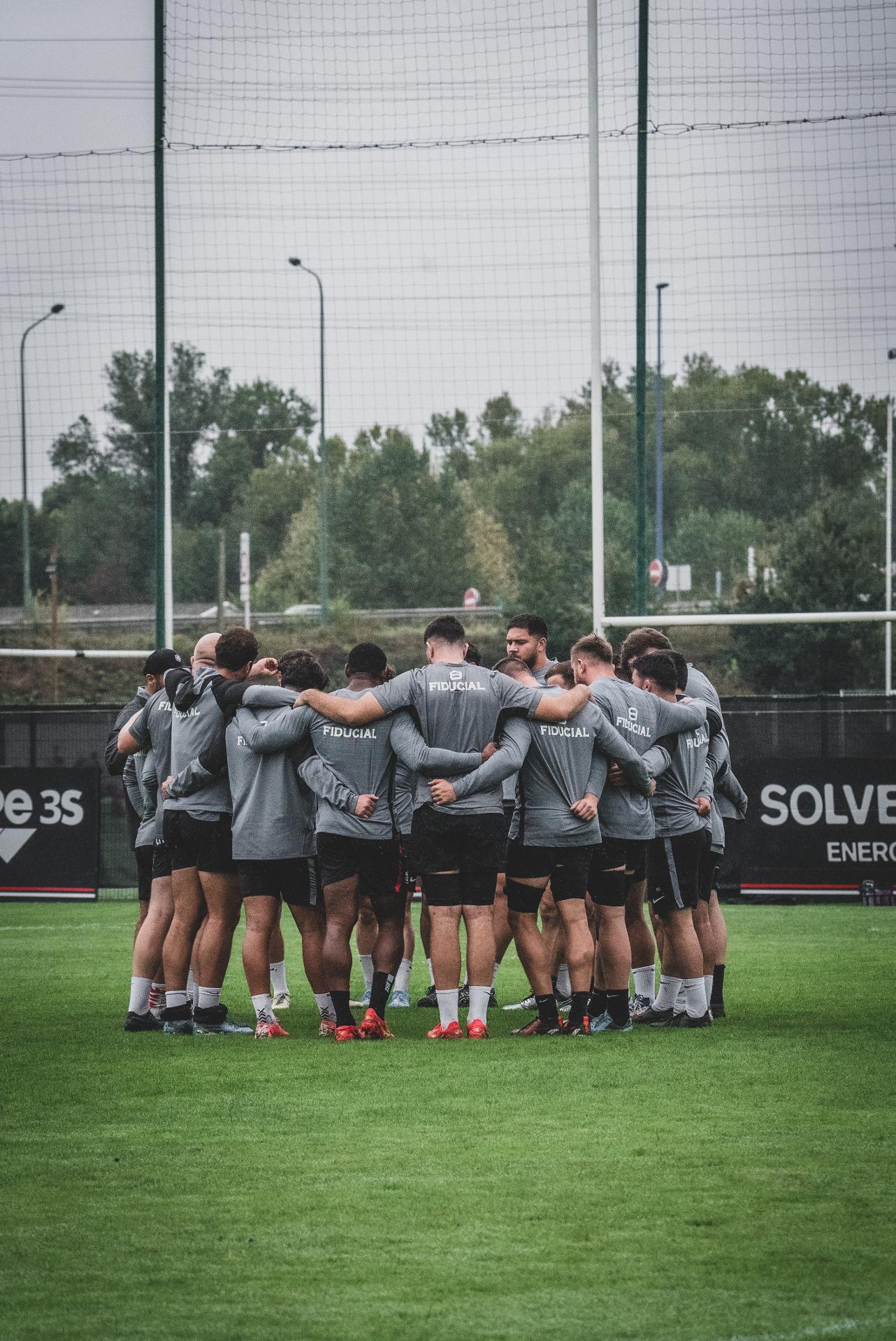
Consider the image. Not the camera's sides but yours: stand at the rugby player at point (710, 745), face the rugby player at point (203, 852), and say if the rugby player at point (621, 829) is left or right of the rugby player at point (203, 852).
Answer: left

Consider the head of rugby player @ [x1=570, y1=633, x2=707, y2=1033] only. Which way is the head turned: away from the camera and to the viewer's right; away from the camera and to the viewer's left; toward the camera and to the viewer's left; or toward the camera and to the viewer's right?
away from the camera and to the viewer's left

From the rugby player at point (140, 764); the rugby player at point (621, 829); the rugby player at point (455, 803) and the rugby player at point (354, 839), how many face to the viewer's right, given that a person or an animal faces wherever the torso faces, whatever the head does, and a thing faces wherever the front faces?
1

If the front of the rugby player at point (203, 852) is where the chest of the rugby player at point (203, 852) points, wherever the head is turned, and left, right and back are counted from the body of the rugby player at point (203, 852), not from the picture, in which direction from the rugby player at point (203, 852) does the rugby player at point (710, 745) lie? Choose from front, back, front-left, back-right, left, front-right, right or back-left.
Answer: front-right

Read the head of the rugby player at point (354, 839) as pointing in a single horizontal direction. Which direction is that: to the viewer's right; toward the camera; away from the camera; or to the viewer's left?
away from the camera

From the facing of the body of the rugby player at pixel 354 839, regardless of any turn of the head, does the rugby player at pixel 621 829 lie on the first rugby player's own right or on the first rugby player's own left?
on the first rugby player's own right

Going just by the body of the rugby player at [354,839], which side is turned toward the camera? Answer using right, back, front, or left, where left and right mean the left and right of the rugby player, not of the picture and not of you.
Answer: back

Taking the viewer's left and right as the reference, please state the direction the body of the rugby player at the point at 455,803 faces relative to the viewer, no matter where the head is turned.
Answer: facing away from the viewer

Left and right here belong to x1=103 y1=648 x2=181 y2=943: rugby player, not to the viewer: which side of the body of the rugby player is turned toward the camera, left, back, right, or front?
right

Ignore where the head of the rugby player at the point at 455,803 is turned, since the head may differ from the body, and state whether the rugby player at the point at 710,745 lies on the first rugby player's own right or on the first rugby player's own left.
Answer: on the first rugby player's own right
